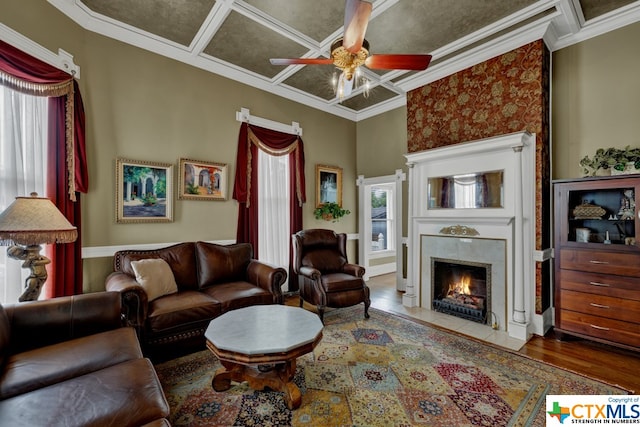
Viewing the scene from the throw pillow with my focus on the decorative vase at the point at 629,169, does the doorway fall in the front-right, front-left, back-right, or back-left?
front-left

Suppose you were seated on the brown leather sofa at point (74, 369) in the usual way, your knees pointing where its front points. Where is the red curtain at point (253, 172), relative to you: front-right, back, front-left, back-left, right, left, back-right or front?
front-left

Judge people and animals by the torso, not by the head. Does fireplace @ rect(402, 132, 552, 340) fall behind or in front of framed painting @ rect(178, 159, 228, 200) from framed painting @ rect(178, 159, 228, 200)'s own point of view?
in front

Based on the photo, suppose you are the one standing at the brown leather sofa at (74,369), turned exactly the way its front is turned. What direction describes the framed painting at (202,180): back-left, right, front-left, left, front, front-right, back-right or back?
front-left

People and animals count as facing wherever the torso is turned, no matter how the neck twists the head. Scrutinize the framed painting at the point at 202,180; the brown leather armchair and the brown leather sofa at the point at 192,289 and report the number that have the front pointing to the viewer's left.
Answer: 0

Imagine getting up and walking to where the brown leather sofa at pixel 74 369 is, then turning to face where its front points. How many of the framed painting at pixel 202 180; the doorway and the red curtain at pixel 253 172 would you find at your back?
0

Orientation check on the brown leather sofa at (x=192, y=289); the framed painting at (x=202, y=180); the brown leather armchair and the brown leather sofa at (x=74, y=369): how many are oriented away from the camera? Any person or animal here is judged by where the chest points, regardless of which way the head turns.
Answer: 0

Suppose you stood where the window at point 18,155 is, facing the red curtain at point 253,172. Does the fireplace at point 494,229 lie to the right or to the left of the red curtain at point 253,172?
right

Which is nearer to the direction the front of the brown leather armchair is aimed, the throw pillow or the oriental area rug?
the oriental area rug

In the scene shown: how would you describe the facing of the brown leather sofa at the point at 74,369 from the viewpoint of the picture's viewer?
facing to the right of the viewer

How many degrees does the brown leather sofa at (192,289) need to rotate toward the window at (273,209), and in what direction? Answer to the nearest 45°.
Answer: approximately 90° to its left

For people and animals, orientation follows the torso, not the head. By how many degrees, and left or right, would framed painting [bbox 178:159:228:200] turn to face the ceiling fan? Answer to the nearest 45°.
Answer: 0° — it already faces it

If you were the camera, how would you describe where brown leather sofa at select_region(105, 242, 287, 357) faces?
facing the viewer and to the right of the viewer

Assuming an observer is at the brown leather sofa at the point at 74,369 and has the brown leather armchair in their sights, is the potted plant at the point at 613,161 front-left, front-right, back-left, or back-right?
front-right
